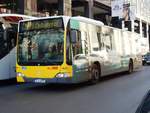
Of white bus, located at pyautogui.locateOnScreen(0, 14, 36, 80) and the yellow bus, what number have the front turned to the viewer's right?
0

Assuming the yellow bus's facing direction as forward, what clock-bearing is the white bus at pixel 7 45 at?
The white bus is roughly at 3 o'clock from the yellow bus.

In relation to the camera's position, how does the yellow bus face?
facing the viewer and to the left of the viewer

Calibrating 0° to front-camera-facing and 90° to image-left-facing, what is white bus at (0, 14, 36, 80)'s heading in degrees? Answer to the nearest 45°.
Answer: approximately 45°

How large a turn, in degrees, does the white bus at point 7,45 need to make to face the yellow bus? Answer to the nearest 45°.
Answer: approximately 90° to its left
